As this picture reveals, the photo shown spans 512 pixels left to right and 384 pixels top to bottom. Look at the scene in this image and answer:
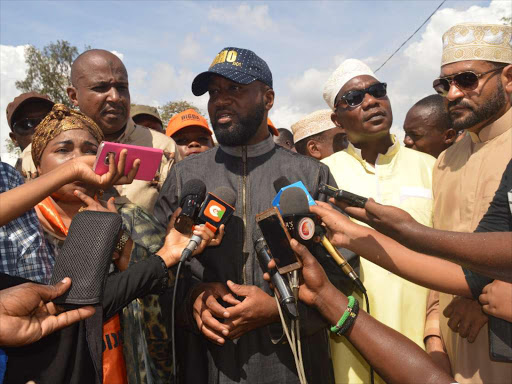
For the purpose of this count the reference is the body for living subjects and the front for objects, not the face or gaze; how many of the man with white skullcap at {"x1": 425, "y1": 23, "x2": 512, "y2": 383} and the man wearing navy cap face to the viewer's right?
0

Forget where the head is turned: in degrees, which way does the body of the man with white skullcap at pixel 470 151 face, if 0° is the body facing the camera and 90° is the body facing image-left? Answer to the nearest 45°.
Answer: approximately 45°

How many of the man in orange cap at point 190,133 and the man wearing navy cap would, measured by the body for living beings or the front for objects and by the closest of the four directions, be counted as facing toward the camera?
2

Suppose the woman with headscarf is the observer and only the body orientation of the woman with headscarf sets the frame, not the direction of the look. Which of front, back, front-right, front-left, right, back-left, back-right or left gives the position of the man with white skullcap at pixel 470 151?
front-left

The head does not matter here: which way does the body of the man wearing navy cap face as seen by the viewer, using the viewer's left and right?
facing the viewer

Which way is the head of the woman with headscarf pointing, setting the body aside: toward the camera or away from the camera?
toward the camera

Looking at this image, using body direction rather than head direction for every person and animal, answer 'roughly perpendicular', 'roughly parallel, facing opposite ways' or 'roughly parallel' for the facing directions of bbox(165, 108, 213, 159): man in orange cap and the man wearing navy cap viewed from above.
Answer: roughly parallel

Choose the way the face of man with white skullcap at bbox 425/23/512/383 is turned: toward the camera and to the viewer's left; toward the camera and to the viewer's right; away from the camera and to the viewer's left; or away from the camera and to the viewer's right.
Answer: toward the camera and to the viewer's left

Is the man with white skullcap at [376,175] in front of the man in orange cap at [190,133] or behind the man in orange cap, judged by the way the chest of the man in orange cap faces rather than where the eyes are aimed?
in front

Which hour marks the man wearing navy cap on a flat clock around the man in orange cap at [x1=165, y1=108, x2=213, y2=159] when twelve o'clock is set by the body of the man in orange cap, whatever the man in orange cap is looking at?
The man wearing navy cap is roughly at 12 o'clock from the man in orange cap.

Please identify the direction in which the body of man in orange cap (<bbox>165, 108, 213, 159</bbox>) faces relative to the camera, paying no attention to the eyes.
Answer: toward the camera
